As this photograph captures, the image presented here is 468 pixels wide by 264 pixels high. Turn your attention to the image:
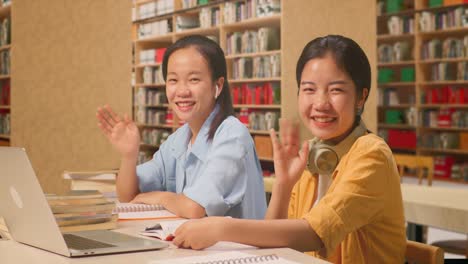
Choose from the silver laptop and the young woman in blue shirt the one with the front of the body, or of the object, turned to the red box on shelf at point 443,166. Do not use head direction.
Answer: the silver laptop

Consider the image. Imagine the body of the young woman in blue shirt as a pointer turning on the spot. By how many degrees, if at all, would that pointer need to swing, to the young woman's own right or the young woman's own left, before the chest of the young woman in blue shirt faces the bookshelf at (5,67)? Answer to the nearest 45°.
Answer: approximately 135° to the young woman's own right

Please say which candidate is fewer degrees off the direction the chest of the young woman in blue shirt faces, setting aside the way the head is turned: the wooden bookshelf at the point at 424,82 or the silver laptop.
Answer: the silver laptop

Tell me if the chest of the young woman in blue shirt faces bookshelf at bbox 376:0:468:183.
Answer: no

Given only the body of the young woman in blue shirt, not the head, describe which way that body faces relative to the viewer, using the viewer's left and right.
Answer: facing the viewer and to the left of the viewer

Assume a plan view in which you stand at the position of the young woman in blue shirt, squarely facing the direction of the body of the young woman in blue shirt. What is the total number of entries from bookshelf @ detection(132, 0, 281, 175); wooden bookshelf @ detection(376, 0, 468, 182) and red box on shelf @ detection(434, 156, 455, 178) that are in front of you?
0

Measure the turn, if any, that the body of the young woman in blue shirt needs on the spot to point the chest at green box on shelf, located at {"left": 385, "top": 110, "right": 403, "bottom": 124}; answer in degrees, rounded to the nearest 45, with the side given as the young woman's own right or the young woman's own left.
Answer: approximately 180°

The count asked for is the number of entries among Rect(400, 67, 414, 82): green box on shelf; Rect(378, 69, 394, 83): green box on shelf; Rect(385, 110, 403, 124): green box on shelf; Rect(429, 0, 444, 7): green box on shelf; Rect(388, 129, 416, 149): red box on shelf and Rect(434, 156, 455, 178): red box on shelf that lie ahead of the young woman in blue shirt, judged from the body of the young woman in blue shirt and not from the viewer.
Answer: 0

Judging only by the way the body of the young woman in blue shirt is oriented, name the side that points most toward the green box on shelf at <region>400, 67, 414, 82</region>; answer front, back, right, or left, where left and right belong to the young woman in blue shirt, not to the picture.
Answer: back

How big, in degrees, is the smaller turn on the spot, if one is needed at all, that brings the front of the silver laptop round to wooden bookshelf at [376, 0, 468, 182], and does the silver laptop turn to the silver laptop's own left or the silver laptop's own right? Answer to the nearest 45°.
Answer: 0° — it already faces it

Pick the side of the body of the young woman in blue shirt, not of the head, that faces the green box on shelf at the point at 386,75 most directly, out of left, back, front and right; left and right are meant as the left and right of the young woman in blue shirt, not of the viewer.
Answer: back

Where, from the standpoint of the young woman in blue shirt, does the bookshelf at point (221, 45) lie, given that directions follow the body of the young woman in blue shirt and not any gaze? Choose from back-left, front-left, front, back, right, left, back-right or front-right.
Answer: back-right

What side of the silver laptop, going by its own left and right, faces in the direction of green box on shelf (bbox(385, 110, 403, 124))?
front

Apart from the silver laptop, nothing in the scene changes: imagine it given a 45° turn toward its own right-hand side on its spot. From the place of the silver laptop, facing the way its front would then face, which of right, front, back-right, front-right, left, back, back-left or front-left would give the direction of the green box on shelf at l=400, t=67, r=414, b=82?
front-left

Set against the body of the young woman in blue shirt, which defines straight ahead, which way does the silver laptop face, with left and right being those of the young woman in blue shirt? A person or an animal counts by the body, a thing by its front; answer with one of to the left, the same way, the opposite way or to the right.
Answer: the opposite way

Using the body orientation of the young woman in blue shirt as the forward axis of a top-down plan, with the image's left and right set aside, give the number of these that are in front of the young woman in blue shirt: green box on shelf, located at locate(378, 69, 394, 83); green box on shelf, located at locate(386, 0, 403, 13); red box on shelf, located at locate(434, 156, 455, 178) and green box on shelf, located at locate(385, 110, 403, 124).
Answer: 0
